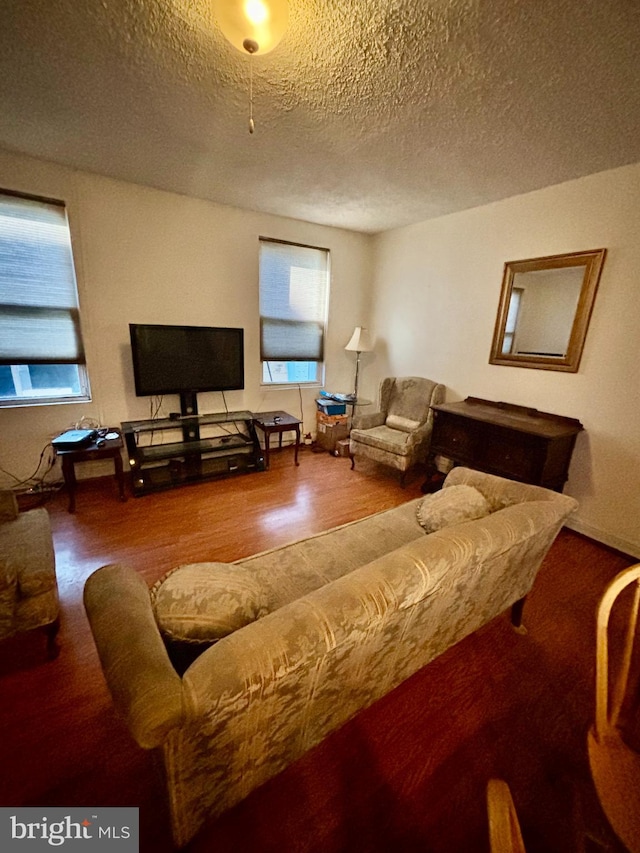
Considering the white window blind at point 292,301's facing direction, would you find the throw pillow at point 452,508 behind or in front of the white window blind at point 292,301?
in front

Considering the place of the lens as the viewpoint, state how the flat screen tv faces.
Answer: facing the viewer and to the right of the viewer

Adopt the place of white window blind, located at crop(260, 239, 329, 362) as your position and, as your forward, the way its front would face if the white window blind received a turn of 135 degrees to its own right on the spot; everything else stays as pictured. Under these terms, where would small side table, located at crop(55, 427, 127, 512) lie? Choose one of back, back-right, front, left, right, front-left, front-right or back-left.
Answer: front-left

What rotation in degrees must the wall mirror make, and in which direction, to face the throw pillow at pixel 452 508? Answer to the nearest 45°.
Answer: approximately 45° to its left

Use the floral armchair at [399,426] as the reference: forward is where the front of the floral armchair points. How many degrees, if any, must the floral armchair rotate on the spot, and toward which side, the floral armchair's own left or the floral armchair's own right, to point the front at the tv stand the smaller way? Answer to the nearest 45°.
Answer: approximately 45° to the floral armchair's own right

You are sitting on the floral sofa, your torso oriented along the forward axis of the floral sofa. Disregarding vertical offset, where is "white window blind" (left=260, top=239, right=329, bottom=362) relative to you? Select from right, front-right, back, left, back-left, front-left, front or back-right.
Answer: front-right

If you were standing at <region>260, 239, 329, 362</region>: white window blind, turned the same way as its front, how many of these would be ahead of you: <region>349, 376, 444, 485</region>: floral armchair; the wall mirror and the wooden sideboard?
3

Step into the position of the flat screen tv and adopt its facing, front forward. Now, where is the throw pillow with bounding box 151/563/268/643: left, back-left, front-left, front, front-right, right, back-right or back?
front-right

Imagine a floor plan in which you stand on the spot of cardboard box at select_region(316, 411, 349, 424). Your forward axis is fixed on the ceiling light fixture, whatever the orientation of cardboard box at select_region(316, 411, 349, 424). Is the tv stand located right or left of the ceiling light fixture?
right

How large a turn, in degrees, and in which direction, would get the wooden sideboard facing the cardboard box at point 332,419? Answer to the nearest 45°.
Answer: approximately 45° to its right

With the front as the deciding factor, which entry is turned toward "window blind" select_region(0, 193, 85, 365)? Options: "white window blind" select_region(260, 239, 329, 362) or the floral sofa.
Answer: the floral sofa

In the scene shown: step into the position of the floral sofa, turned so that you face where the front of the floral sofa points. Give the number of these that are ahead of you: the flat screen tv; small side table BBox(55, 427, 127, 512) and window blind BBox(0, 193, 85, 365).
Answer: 3

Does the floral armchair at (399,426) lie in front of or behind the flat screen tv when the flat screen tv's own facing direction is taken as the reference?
in front

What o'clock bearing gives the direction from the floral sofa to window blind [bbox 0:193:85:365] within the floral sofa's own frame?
The window blind is roughly at 12 o'clock from the floral sofa.

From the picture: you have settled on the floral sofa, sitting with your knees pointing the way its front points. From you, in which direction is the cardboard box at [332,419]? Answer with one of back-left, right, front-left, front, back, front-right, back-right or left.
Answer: front-right

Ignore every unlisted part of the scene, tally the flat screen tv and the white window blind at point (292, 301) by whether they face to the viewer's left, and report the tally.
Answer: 0

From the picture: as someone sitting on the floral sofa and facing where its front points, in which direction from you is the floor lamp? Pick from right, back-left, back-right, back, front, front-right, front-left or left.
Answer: front-right

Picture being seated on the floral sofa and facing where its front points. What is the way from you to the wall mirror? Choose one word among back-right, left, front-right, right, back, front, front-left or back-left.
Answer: right

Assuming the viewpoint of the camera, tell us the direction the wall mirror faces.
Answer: facing the viewer and to the left of the viewer

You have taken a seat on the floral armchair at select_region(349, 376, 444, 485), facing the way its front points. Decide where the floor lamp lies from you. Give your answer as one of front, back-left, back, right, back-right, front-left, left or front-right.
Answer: right
